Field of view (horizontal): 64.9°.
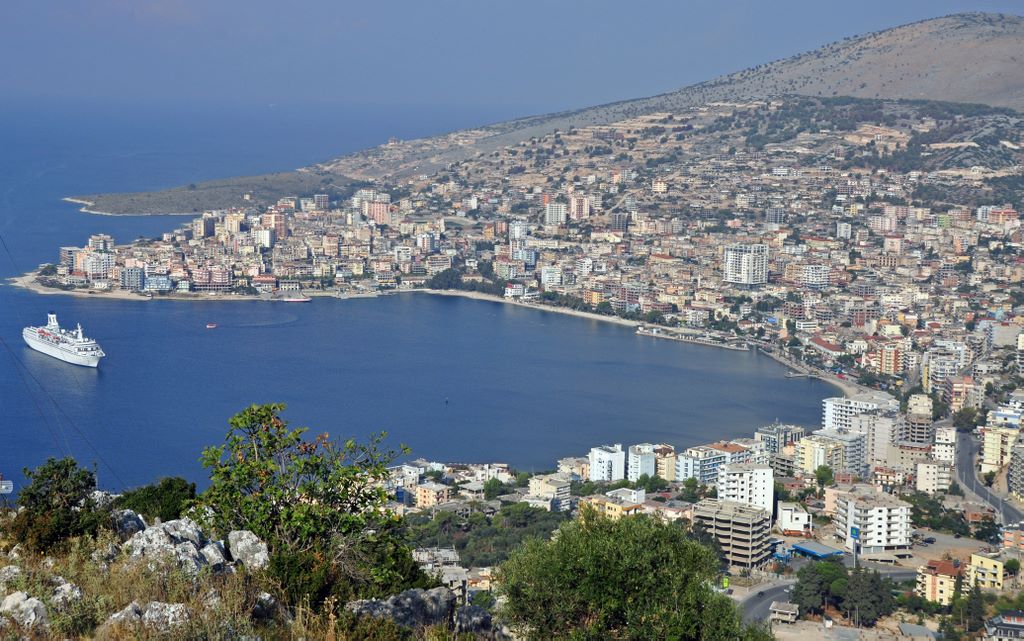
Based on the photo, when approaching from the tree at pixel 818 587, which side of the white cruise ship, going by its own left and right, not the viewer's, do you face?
front

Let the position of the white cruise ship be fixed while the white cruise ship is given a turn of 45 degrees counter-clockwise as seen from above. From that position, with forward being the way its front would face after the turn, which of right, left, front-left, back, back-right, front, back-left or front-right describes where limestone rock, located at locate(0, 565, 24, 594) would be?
right

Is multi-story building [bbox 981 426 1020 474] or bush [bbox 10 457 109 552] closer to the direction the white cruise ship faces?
the multi-story building

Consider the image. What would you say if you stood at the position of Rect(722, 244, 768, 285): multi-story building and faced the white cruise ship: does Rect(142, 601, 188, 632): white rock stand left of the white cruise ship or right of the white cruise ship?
left

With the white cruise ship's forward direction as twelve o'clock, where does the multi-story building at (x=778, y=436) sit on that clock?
The multi-story building is roughly at 12 o'clock from the white cruise ship.

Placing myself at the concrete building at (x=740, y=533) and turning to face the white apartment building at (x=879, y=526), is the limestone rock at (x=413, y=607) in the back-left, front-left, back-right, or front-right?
back-right

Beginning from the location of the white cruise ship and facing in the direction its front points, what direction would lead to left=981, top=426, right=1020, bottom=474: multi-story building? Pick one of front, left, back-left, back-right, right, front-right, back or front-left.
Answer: front

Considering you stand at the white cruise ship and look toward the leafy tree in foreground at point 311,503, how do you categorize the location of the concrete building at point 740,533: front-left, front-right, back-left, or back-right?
front-left

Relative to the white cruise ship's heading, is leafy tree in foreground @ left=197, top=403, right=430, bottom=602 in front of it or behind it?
in front

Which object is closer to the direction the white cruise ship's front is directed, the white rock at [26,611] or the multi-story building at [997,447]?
the multi-story building

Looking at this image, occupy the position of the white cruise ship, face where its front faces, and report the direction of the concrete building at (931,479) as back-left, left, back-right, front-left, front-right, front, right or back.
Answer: front

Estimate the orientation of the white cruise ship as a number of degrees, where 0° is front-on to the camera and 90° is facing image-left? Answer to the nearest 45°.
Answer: approximately 315°
